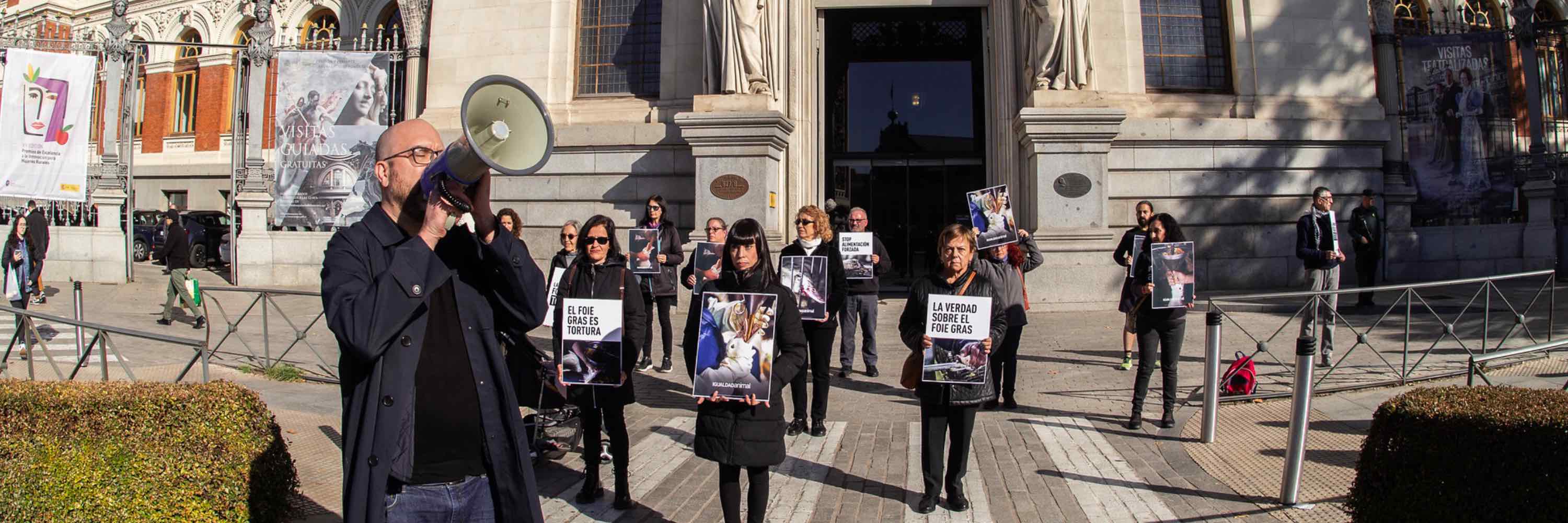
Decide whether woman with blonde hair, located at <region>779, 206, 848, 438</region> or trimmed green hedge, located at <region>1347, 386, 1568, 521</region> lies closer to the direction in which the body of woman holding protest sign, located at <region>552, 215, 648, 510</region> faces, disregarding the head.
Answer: the trimmed green hedge

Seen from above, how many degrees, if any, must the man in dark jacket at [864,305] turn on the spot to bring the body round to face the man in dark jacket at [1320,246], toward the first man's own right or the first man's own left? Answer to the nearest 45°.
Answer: approximately 90° to the first man's own left

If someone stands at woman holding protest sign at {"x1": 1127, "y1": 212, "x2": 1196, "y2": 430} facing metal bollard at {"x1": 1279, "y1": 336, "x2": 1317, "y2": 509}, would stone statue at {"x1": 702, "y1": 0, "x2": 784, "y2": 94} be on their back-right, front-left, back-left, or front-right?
back-right

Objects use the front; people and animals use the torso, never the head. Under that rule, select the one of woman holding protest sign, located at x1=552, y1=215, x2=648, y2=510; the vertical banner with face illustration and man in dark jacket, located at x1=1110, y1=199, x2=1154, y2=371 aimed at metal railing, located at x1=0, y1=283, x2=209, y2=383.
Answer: the vertical banner with face illustration

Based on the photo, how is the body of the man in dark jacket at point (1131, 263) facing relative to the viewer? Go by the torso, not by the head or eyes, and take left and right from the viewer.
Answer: facing the viewer and to the right of the viewer

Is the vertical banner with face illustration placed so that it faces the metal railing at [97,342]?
yes

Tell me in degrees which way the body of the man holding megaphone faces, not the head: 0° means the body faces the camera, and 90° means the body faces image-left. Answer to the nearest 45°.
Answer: approximately 315°

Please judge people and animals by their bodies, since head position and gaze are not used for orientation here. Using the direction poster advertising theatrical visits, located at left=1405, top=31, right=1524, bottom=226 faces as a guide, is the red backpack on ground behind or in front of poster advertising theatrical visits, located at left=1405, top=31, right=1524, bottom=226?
in front

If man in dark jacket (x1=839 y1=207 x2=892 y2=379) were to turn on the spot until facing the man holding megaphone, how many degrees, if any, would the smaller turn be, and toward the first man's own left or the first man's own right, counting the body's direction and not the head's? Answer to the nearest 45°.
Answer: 0° — they already face them

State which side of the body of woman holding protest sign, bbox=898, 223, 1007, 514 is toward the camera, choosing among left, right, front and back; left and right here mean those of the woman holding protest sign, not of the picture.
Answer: front
